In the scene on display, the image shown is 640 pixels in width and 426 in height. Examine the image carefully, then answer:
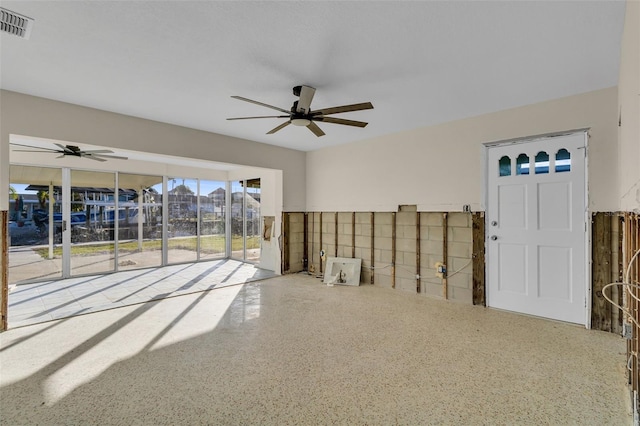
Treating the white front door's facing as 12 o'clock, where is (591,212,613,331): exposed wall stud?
The exposed wall stud is roughly at 8 o'clock from the white front door.

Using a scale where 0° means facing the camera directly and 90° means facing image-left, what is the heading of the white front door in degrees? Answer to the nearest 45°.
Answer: approximately 45°

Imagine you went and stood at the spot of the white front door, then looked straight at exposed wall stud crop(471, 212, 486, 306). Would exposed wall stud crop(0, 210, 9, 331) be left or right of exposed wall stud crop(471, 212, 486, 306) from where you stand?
left

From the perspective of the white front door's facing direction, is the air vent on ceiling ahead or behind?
ahead

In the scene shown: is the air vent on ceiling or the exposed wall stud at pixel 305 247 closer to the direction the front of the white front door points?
the air vent on ceiling

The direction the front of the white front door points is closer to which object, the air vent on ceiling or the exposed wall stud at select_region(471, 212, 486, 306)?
the air vent on ceiling

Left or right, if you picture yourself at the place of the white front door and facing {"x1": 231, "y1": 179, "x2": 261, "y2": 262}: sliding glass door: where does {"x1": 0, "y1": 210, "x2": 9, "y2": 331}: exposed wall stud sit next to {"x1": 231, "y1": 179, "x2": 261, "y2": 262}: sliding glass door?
left

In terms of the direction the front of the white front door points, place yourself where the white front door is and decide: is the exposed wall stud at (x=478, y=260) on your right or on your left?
on your right
